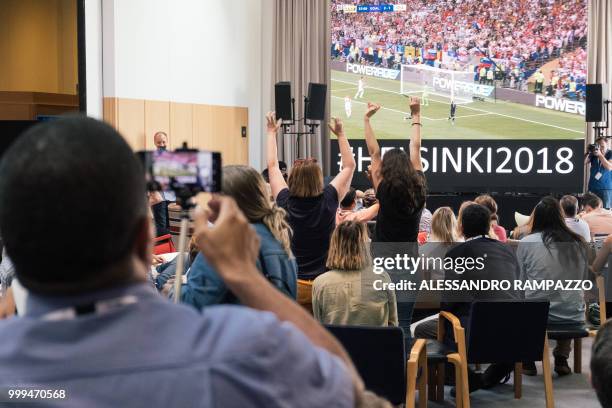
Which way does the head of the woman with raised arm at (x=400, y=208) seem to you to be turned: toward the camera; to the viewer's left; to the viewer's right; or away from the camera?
away from the camera

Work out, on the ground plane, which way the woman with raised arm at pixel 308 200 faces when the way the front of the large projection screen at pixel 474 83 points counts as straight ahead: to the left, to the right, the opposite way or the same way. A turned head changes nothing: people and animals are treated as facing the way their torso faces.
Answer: the opposite way

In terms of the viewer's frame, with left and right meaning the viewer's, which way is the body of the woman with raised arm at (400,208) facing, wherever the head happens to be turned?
facing away from the viewer

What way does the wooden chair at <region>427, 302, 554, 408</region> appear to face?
away from the camera

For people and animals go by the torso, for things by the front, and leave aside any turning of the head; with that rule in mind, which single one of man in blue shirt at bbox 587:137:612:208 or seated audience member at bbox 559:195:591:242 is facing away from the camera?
the seated audience member

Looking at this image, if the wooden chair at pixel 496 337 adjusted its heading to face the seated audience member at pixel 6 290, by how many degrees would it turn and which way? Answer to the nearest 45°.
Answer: approximately 135° to its left

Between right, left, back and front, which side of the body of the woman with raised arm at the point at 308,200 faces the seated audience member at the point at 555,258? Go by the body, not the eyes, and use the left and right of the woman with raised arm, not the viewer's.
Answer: right

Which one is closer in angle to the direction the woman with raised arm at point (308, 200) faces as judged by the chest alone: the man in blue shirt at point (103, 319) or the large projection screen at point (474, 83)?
the large projection screen

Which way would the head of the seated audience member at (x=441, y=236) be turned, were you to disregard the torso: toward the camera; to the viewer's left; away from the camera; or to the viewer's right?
away from the camera

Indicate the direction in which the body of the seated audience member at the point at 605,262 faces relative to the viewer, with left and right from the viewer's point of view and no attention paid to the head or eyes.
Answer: facing away from the viewer

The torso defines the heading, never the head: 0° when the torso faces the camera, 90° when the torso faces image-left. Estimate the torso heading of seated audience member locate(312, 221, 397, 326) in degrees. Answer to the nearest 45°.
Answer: approximately 180°

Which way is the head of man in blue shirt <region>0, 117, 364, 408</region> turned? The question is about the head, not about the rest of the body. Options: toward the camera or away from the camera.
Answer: away from the camera

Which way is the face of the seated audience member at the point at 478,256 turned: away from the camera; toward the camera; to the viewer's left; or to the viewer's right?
away from the camera

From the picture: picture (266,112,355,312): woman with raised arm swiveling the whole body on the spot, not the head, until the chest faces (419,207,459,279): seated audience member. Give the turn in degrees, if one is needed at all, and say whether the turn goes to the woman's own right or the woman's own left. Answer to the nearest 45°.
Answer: approximately 45° to the woman's own right
